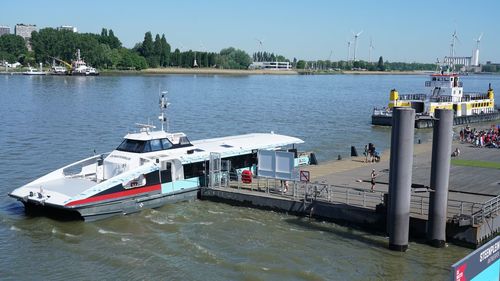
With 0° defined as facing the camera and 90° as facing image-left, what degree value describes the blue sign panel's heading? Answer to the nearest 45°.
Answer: approximately 315°

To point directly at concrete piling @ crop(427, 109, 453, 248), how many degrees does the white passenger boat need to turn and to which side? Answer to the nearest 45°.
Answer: approximately 90° to its left

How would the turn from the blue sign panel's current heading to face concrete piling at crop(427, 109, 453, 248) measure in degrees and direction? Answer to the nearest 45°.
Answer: approximately 135° to its right

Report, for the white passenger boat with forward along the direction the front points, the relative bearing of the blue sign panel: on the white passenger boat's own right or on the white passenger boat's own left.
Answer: on the white passenger boat's own left

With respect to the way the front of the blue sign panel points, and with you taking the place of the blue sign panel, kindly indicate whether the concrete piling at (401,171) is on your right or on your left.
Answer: on your right

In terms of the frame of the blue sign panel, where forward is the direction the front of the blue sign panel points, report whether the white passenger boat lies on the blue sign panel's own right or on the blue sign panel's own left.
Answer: on the blue sign panel's own right

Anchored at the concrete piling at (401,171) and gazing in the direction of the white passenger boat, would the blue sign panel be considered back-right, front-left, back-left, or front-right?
back-left
